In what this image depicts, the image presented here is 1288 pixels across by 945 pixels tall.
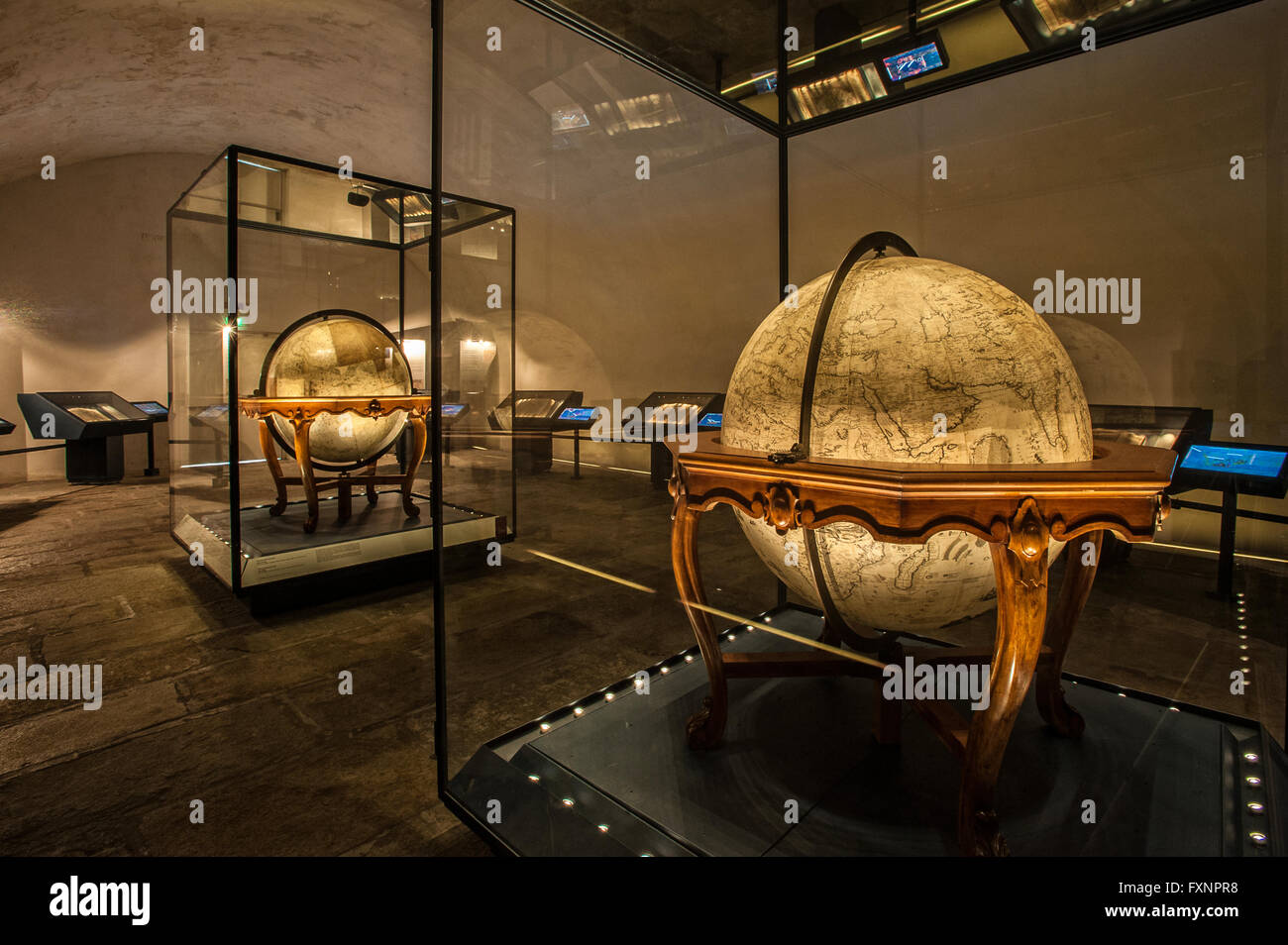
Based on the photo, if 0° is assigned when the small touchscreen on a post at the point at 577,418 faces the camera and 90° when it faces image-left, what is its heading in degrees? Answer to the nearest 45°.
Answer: approximately 0°

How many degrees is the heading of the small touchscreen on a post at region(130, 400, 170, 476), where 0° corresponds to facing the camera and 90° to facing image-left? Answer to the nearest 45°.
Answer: approximately 315°

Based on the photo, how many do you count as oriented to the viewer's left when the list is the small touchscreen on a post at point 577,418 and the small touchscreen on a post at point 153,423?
0

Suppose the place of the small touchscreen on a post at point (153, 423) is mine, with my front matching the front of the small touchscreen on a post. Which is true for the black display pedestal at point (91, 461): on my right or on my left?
on my right
